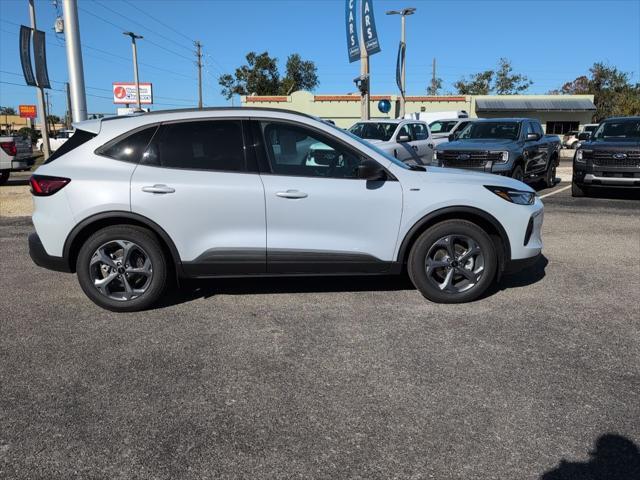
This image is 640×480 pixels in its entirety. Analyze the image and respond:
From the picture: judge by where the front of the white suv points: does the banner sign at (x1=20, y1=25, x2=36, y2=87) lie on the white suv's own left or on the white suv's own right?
on the white suv's own left

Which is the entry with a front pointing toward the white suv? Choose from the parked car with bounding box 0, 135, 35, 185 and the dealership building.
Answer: the dealership building

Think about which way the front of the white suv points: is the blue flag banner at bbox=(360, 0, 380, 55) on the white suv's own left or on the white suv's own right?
on the white suv's own left

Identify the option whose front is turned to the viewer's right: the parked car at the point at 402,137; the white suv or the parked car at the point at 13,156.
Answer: the white suv

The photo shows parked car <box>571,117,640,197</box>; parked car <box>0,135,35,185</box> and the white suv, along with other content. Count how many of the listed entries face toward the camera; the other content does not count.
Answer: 1

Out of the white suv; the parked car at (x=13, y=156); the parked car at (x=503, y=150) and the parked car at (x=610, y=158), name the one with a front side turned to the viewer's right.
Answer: the white suv

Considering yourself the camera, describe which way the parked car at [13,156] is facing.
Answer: facing away from the viewer and to the left of the viewer

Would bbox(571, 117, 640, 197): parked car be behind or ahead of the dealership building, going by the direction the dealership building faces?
ahead

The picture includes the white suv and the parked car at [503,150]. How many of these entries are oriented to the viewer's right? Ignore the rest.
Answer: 1

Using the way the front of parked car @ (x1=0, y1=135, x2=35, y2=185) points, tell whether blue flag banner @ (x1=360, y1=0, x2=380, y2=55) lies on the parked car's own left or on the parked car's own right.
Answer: on the parked car's own right

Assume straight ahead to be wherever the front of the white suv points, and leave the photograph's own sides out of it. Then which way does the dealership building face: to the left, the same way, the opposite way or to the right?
to the right

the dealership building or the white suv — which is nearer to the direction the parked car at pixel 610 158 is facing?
the white suv
